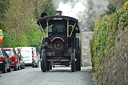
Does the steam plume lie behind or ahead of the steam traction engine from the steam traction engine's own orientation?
behind

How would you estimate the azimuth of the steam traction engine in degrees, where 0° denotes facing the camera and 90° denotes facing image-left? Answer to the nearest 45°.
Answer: approximately 0°

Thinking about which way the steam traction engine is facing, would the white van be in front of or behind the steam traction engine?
behind
